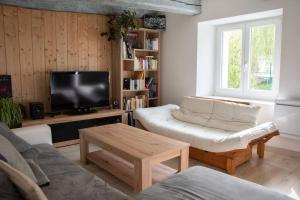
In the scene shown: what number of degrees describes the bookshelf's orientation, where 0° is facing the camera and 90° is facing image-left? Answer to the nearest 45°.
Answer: approximately 315°

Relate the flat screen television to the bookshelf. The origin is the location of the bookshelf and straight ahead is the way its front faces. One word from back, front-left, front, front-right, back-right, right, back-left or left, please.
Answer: right

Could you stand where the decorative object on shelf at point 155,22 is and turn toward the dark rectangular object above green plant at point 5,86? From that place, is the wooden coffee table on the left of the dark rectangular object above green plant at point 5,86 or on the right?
left

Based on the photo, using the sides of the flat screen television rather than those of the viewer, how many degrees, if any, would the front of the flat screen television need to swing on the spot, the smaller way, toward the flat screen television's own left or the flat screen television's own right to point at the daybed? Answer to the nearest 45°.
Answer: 0° — it already faces it

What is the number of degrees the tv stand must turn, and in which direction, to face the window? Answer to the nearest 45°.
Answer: approximately 45° to its left

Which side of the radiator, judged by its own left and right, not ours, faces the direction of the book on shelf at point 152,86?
right

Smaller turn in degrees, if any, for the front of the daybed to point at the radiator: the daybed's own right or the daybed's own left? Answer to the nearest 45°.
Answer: approximately 135° to the daybed's own left

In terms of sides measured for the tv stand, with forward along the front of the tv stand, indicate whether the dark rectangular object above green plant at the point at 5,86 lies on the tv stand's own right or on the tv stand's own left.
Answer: on the tv stand's own right
